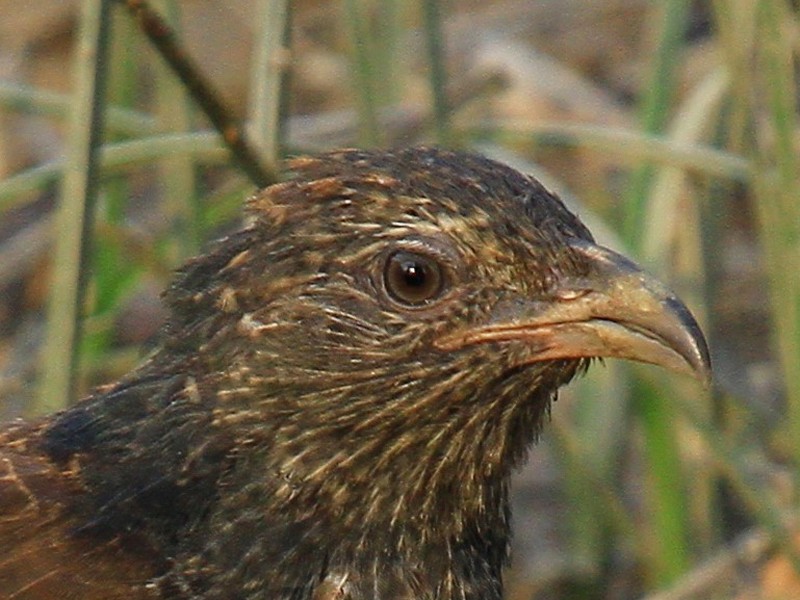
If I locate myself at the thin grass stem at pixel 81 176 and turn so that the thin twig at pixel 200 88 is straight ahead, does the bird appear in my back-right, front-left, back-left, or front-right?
front-right

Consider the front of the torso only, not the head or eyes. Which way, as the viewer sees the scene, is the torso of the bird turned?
to the viewer's right
